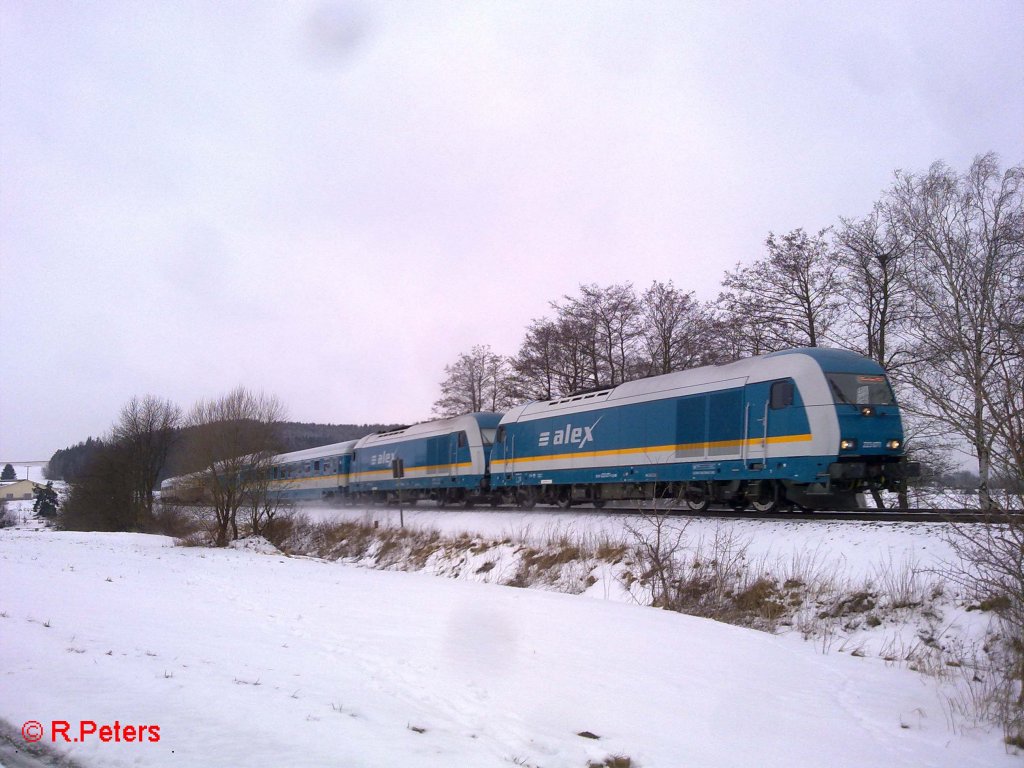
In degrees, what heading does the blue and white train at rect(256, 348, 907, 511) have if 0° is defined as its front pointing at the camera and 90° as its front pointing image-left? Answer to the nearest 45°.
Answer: approximately 315°

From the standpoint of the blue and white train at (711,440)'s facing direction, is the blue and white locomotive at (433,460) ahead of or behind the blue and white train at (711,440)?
behind

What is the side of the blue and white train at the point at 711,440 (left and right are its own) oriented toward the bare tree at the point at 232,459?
back

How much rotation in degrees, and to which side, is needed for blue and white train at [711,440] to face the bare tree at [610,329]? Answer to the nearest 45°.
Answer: approximately 135° to its left

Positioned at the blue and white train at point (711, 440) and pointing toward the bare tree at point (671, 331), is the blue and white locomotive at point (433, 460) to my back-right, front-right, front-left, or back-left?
front-left
